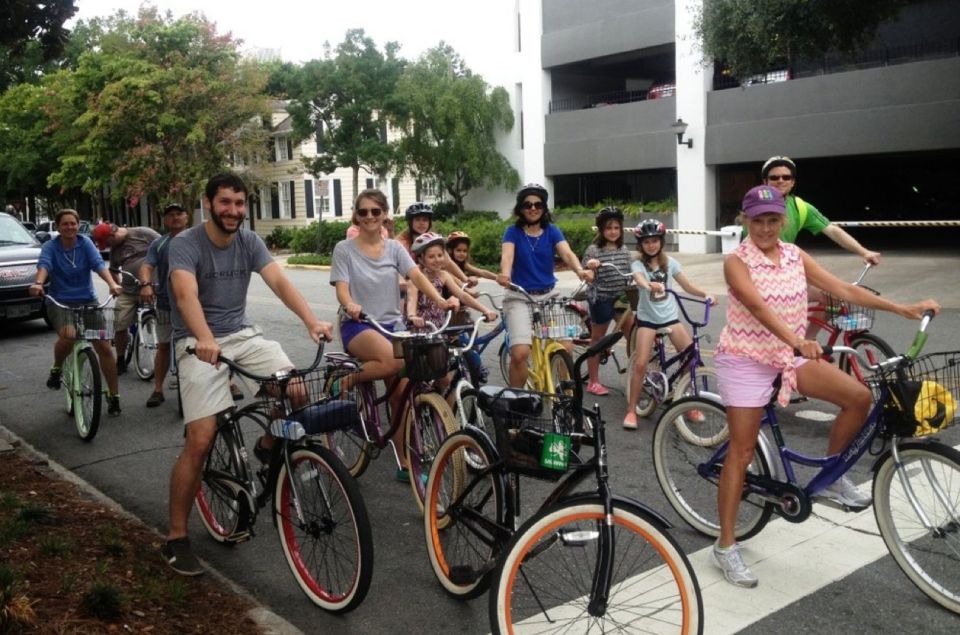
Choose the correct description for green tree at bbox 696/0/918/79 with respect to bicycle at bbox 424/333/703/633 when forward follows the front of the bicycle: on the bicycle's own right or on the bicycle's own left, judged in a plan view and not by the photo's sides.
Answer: on the bicycle's own left

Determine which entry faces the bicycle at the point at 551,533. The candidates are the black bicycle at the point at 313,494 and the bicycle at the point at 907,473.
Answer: the black bicycle

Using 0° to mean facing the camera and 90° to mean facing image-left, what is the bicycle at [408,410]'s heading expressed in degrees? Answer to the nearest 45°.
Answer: approximately 315°

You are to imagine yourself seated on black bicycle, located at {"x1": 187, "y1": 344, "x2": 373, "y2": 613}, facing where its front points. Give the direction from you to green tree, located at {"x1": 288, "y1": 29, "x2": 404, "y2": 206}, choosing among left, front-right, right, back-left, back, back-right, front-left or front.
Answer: back-left

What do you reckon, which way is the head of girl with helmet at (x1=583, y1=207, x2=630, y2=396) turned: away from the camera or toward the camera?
toward the camera

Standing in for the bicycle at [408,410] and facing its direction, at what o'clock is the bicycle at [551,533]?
the bicycle at [551,533] is roughly at 1 o'clock from the bicycle at [408,410].

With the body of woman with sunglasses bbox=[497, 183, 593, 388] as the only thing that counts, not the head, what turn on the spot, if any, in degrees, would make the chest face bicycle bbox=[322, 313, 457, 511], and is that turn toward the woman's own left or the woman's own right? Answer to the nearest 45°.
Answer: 0° — they already face it

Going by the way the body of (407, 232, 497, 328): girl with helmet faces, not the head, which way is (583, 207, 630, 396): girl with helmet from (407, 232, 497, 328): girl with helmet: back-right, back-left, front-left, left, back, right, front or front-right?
left

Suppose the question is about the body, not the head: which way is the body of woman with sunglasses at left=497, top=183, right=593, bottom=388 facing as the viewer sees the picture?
toward the camera

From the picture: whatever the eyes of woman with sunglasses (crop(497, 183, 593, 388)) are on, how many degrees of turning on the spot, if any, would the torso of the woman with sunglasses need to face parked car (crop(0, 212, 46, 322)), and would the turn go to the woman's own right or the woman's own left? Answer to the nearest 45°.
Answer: approximately 135° to the woman's own right

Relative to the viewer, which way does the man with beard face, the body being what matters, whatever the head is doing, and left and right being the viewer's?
facing the viewer and to the right of the viewer

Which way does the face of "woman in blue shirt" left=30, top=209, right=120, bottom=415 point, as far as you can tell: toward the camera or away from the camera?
toward the camera

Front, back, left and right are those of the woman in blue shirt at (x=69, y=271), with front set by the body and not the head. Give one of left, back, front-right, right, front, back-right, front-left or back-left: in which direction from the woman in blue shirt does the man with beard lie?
front

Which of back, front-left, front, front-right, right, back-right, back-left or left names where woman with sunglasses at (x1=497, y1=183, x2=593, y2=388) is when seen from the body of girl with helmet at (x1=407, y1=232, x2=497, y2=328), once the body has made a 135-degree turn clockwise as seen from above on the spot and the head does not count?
back

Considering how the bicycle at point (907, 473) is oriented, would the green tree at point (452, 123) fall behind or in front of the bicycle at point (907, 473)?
behind

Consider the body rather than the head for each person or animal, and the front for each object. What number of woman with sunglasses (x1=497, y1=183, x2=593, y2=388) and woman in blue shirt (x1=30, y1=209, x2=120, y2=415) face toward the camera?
2

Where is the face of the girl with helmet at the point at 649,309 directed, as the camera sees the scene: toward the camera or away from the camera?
toward the camera

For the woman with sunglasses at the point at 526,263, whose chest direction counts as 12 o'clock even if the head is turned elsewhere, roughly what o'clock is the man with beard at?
The man with beard is roughly at 1 o'clock from the woman with sunglasses.
